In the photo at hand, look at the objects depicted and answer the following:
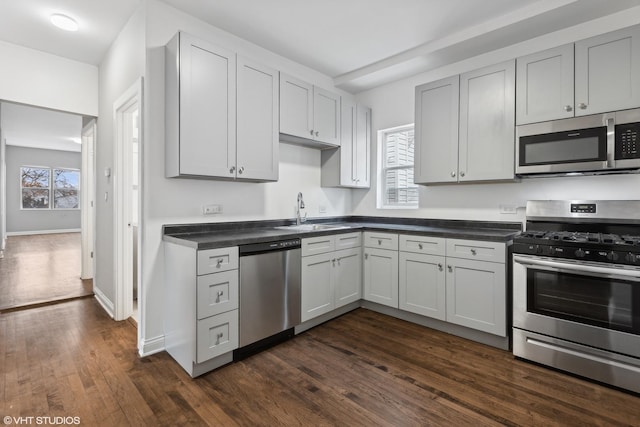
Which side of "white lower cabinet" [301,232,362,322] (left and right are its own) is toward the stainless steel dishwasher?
right

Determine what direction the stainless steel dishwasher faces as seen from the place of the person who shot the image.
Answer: facing the viewer and to the right of the viewer

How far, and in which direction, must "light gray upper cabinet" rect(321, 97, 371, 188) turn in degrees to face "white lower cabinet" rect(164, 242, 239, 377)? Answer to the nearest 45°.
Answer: approximately 90° to its right

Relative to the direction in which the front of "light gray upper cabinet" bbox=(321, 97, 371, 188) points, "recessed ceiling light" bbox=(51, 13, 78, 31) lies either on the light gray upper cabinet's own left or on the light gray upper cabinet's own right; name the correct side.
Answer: on the light gray upper cabinet's own right

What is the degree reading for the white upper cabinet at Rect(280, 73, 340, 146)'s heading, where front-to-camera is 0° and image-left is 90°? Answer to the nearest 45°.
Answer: approximately 315°

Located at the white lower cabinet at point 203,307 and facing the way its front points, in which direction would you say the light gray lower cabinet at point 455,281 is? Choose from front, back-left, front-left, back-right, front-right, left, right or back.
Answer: front-left

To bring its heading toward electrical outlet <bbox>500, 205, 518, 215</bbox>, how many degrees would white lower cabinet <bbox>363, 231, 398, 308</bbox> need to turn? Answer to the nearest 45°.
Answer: approximately 135° to its left

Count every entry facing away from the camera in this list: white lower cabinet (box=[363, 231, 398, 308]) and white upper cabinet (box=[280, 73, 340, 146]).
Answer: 0

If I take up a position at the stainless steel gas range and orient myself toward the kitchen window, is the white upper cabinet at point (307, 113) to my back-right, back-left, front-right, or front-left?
front-left

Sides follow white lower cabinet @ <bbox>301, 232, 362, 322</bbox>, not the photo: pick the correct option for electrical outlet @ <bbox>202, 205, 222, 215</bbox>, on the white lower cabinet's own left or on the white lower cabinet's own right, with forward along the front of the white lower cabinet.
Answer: on the white lower cabinet's own right

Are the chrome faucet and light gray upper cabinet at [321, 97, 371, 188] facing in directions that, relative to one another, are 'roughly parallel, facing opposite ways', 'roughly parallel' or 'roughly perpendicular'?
roughly parallel

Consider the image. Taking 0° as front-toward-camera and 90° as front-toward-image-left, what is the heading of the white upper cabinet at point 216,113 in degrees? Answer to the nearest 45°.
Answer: approximately 315°

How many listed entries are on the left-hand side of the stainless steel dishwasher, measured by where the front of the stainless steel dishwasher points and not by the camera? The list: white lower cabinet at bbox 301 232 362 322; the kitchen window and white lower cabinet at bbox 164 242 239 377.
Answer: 2

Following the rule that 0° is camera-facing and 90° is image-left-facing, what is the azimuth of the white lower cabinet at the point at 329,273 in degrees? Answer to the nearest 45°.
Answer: approximately 315°

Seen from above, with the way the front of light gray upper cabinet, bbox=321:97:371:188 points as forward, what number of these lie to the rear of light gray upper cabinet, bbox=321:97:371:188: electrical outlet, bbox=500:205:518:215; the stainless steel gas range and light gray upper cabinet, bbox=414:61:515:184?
0

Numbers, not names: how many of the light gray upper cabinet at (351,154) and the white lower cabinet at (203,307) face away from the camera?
0

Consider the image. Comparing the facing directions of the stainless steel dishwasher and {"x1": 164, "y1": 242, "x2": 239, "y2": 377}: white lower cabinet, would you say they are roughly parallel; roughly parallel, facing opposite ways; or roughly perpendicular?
roughly parallel
